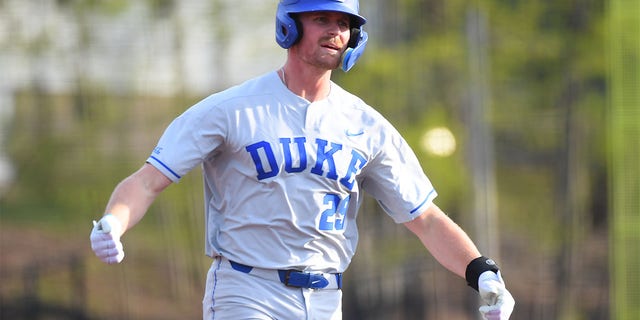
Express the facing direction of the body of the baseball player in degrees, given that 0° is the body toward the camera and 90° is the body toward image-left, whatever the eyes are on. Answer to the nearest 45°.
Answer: approximately 315°

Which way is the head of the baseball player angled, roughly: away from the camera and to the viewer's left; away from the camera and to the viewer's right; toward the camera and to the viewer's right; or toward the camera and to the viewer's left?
toward the camera and to the viewer's right
